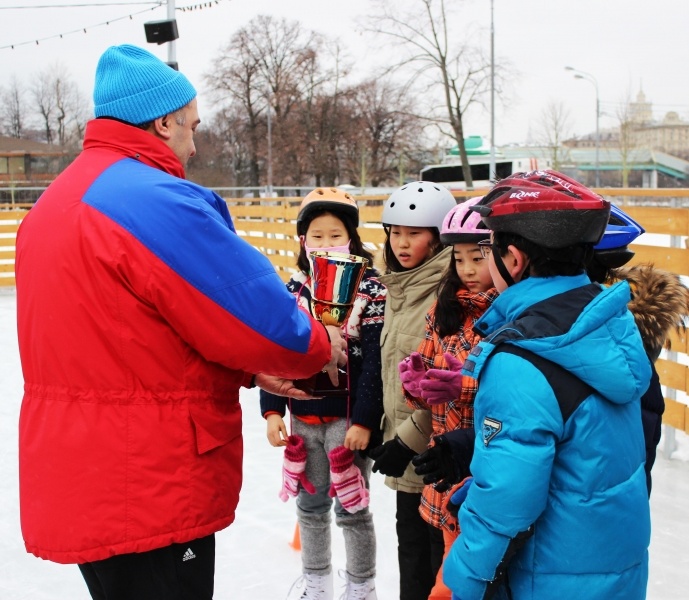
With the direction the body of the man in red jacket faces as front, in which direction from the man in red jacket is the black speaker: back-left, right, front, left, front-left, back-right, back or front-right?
front-left

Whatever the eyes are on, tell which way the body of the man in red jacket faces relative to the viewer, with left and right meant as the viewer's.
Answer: facing away from the viewer and to the right of the viewer

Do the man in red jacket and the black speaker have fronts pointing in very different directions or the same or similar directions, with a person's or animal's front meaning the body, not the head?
very different directions

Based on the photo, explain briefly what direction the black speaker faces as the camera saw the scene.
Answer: facing the viewer and to the left of the viewer

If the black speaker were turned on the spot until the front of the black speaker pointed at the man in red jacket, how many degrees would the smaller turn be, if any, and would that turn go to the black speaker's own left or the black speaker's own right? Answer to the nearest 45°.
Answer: approximately 45° to the black speaker's own left
